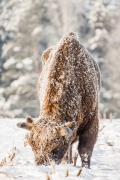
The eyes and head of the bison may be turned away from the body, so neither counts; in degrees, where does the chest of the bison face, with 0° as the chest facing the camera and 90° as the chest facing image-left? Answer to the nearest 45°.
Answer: approximately 0°
